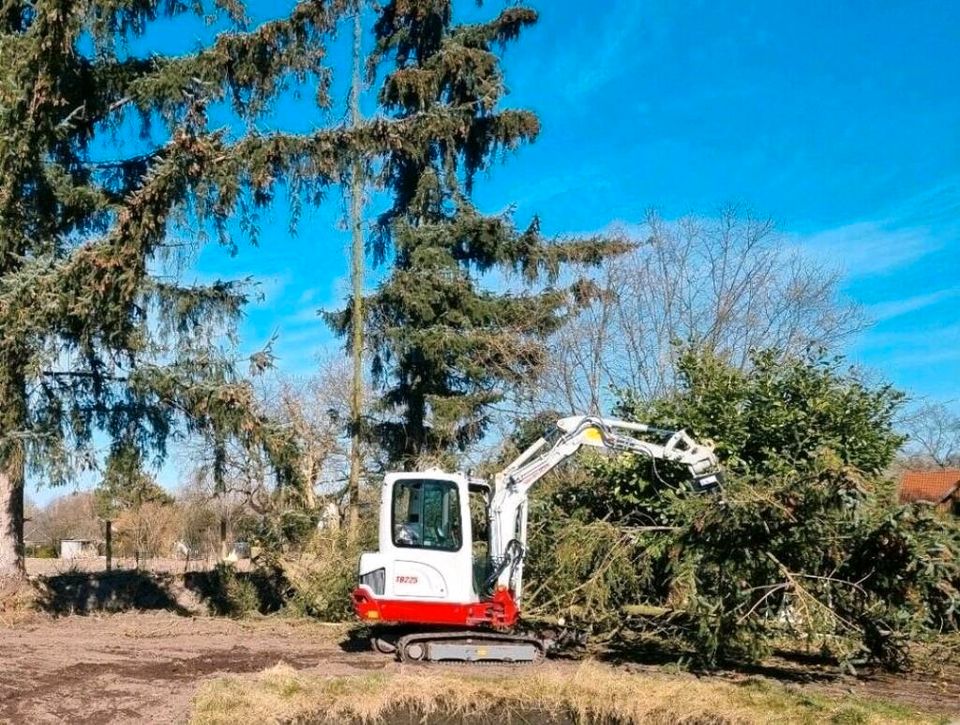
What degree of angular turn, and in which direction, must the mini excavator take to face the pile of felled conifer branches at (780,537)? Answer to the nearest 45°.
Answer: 0° — it already faces it

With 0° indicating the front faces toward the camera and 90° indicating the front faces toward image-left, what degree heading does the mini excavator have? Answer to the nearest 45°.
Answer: approximately 270°

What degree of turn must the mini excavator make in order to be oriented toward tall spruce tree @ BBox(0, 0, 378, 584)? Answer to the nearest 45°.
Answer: approximately 135° to its left

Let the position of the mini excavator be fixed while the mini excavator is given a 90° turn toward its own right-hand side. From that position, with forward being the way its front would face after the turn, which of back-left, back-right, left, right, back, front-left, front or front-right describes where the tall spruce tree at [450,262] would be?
back

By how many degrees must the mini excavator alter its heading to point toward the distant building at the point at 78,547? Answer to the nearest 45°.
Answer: approximately 135° to its left

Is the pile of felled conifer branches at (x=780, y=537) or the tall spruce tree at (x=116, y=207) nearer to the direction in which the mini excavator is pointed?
the pile of felled conifer branches
